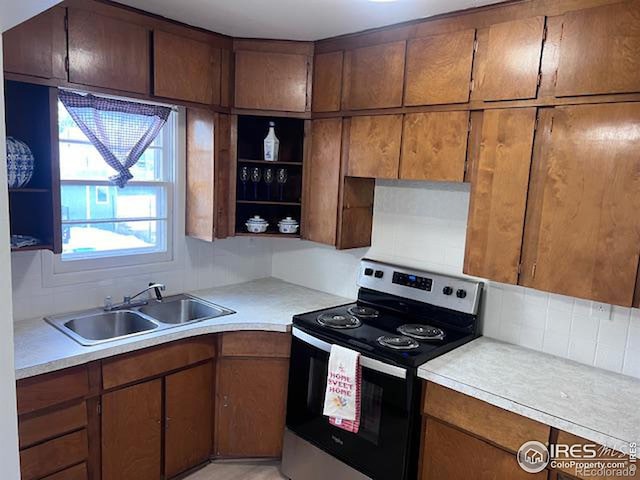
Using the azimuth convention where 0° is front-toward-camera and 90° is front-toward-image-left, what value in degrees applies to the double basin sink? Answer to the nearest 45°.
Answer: approximately 315°
